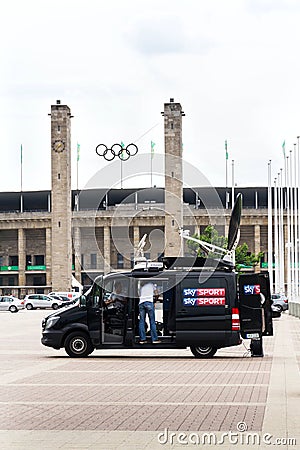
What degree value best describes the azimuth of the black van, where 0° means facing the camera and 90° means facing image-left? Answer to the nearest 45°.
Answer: approximately 90°
